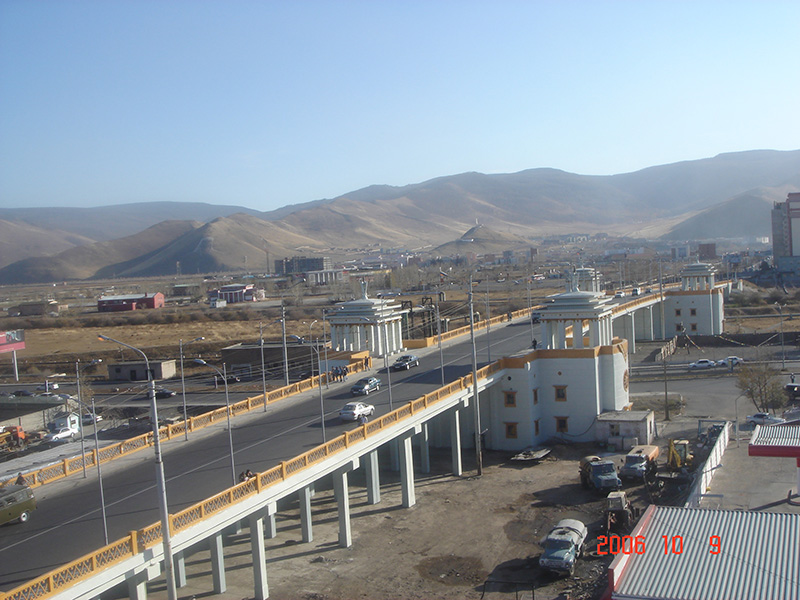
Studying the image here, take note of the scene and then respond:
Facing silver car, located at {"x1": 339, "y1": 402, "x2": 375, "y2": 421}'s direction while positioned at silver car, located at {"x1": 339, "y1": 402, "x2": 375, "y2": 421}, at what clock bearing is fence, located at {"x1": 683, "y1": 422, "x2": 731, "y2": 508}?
The fence is roughly at 2 o'clock from the silver car.

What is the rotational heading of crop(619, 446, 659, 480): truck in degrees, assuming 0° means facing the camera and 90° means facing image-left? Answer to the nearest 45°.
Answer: approximately 45°

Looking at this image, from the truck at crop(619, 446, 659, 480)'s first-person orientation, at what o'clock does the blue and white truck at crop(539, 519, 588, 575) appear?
The blue and white truck is roughly at 11 o'clock from the truck.

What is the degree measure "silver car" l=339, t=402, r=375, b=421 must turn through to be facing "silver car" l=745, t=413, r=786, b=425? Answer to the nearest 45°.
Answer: approximately 45° to its right

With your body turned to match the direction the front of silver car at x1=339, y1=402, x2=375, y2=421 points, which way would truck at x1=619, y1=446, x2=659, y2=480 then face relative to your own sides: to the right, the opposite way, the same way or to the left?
the opposite way

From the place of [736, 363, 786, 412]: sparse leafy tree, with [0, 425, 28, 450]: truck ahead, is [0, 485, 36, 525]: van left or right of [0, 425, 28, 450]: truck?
left

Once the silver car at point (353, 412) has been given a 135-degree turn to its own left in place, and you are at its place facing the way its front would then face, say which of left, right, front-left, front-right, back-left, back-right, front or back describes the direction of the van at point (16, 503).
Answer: front-left

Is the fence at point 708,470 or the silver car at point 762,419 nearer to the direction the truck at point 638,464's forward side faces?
the fence

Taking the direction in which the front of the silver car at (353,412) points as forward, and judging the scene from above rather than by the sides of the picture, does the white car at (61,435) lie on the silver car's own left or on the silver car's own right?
on the silver car's own left

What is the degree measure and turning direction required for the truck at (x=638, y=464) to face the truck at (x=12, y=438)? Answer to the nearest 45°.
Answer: approximately 45° to its right

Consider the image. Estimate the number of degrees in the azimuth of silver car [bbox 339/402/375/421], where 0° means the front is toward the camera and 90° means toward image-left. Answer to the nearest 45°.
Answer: approximately 225°
